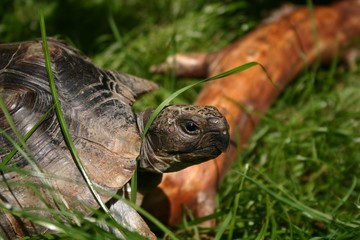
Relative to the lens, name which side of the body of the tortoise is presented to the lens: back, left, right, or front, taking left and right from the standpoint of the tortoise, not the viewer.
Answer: right
